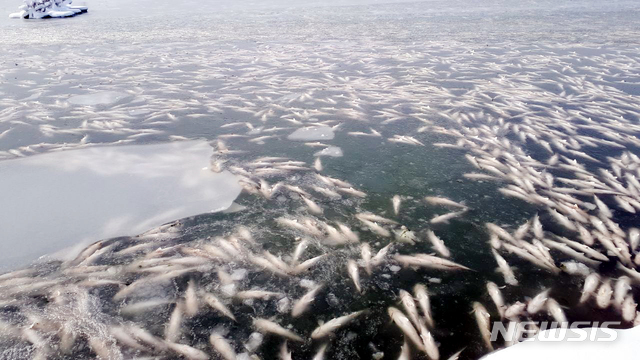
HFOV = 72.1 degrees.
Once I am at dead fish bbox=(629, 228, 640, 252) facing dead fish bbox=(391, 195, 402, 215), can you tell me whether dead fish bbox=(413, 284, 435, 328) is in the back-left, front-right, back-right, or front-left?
front-left

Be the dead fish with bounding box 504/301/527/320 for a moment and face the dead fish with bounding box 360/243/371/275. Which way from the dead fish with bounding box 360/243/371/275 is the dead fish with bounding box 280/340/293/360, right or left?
left

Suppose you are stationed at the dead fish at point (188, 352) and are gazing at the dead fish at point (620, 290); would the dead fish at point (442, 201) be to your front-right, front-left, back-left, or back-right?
front-left
